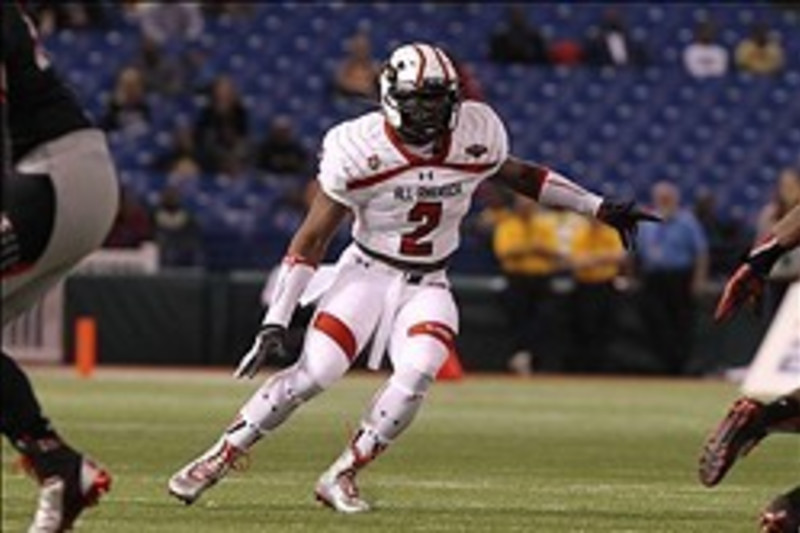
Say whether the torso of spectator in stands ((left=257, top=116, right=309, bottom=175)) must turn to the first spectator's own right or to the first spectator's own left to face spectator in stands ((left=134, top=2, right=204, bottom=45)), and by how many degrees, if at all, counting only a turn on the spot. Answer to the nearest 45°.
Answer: approximately 135° to the first spectator's own right

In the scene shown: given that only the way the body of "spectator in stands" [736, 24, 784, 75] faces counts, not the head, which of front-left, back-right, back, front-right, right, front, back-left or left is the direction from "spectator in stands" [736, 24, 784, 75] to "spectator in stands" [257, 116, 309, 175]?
front-right

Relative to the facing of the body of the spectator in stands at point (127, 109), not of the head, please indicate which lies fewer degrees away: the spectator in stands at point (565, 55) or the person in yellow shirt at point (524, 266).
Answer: the person in yellow shirt

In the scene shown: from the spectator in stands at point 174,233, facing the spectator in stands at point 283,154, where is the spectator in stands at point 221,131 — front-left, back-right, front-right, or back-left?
front-left

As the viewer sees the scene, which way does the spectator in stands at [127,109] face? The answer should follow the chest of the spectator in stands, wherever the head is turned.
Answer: toward the camera

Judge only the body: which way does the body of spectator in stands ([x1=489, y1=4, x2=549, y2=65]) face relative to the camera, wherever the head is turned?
toward the camera

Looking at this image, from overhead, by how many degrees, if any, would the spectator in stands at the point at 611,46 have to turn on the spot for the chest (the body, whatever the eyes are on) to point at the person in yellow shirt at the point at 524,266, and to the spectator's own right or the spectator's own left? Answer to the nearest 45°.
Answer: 0° — they already face them

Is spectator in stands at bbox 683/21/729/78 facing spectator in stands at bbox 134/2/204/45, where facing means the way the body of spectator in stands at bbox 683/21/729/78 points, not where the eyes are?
no

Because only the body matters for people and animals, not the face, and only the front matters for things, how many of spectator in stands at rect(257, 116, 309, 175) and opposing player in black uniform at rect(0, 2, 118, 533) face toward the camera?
1

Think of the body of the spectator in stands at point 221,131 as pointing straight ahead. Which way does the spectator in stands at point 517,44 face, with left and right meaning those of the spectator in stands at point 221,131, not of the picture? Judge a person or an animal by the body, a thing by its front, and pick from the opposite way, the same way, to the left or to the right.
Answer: the same way

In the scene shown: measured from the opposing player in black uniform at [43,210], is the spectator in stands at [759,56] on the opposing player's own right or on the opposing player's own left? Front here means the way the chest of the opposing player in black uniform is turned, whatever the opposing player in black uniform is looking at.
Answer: on the opposing player's own right

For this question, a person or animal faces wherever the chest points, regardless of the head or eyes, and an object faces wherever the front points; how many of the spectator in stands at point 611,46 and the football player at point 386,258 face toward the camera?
2

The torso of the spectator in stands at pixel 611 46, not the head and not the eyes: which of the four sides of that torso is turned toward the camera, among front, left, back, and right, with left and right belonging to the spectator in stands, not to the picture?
front

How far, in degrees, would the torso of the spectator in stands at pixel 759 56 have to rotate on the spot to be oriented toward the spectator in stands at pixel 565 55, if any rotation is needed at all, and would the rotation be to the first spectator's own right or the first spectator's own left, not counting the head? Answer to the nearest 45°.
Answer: approximately 90° to the first spectator's own right

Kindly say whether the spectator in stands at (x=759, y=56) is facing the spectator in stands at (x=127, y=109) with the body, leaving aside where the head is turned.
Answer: no

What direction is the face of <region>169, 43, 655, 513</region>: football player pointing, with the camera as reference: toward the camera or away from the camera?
toward the camera

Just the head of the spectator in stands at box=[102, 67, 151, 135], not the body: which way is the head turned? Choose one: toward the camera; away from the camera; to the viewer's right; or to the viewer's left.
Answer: toward the camera

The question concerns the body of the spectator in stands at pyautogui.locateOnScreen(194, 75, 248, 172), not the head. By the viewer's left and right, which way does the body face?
facing the viewer
